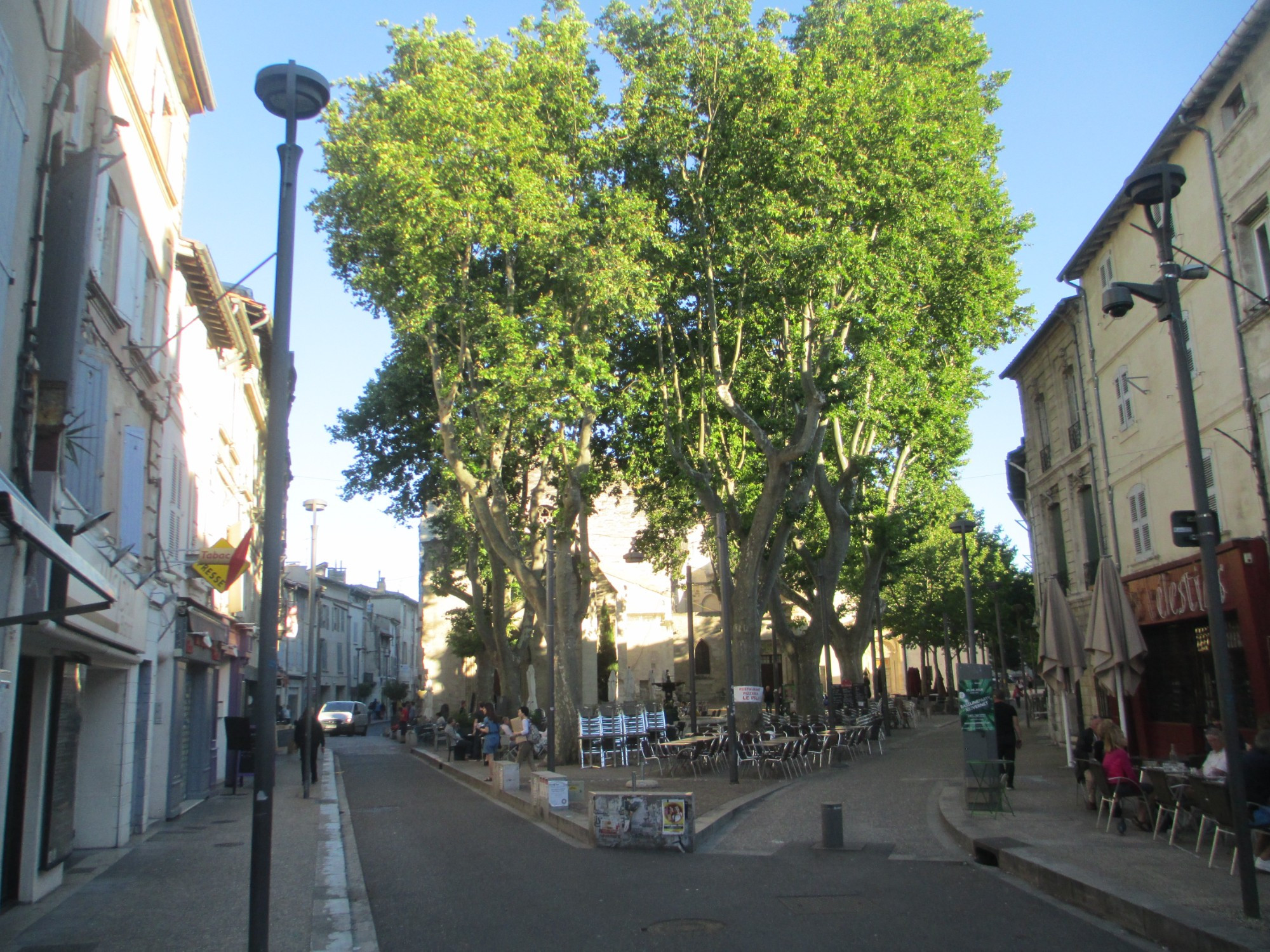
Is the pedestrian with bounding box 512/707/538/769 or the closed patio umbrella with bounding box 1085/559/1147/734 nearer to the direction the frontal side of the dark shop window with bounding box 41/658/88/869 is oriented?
the closed patio umbrella

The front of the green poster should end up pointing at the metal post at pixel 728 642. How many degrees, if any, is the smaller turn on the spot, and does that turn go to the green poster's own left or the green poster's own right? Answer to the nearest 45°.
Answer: approximately 135° to the green poster's own right

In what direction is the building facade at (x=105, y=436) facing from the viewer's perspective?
to the viewer's right

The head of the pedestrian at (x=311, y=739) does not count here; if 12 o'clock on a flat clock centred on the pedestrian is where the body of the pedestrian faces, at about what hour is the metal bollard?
The metal bollard is roughly at 5 o'clock from the pedestrian.

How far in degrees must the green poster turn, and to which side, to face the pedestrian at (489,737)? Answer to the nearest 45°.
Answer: approximately 135° to its right

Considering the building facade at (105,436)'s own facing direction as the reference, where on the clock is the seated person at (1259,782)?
The seated person is roughly at 1 o'clock from the building facade.

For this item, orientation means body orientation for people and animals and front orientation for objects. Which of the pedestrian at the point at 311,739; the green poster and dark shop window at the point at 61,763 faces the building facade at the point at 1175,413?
the dark shop window

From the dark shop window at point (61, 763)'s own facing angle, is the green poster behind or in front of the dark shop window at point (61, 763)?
in front

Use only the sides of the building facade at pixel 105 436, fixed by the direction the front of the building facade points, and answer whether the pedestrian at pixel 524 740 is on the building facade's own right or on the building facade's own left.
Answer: on the building facade's own left

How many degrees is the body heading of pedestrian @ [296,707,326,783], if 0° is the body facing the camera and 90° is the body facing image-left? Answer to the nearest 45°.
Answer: approximately 180°

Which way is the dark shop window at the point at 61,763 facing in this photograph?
to the viewer's right

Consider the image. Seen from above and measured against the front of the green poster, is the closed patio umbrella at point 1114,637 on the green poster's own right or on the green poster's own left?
on the green poster's own left

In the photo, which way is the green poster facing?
toward the camera

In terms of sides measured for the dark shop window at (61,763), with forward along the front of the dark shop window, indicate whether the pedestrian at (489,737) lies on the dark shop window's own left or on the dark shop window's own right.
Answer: on the dark shop window's own left

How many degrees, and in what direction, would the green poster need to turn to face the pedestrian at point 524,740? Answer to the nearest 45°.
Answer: approximately 135° to its right
